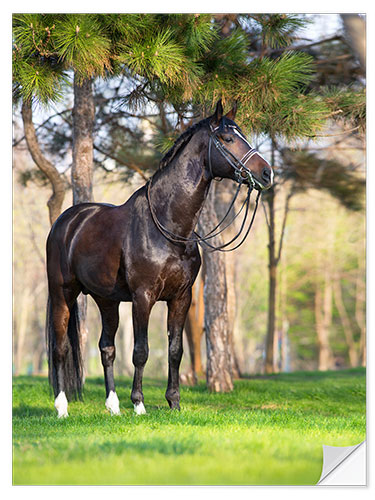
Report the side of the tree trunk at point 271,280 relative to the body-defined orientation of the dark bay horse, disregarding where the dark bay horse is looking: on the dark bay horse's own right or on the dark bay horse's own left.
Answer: on the dark bay horse's own left

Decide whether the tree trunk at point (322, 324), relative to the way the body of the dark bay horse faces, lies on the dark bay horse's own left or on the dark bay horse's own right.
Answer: on the dark bay horse's own left

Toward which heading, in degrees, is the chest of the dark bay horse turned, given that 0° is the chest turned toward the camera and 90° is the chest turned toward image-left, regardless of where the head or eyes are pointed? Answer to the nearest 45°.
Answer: approximately 315°

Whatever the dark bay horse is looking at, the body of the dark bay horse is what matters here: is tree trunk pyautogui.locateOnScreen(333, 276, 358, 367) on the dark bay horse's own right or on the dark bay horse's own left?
on the dark bay horse's own left

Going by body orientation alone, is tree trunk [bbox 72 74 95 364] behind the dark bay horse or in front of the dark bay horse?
behind
